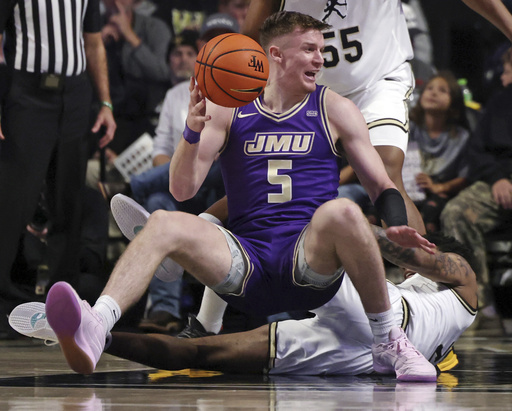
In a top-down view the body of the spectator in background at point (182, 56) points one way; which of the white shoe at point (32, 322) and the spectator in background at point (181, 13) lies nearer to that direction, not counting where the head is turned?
the white shoe

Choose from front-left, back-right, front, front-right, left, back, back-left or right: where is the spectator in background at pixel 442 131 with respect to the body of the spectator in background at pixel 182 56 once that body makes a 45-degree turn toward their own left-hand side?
front-left

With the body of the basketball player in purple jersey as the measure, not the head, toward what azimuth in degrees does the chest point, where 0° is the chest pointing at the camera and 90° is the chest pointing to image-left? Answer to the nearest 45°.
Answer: approximately 0°

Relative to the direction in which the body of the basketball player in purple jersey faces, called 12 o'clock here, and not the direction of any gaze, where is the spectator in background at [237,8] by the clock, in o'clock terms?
The spectator in background is roughly at 6 o'clock from the basketball player in purple jersey.

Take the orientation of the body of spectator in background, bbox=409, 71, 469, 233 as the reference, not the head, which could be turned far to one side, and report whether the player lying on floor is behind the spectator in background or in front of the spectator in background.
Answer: in front

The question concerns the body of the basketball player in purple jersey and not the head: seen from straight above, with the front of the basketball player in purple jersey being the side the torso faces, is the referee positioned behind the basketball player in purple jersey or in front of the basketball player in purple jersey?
behind
